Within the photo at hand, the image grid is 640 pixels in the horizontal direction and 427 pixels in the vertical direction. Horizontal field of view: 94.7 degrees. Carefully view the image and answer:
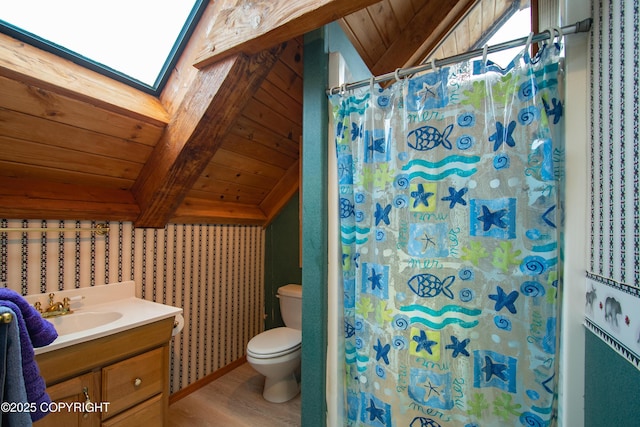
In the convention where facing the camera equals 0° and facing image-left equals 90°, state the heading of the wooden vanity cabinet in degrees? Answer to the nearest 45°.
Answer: approximately 315°

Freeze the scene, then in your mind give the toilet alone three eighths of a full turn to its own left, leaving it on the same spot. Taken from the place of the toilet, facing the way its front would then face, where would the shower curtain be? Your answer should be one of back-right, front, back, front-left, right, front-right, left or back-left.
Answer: front-right

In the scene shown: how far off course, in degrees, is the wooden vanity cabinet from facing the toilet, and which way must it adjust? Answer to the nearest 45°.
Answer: approximately 45° to its left

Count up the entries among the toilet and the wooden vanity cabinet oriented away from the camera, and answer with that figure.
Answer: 0

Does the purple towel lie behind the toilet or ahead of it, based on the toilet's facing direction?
ahead
